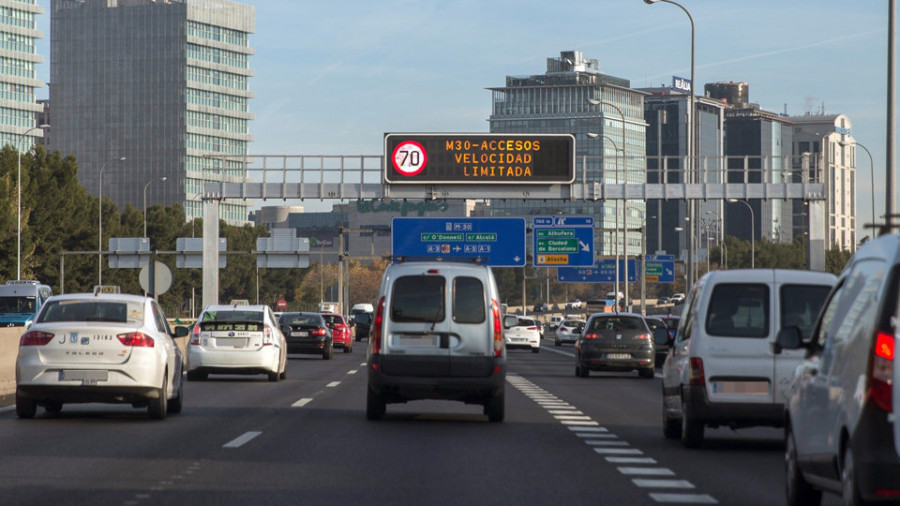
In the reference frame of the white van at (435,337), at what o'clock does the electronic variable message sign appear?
The electronic variable message sign is roughly at 12 o'clock from the white van.

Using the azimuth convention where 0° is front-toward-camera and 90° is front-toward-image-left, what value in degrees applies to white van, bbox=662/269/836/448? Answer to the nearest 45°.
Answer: approximately 180°

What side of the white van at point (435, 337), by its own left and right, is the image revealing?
back

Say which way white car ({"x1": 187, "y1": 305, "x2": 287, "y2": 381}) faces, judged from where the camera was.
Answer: facing away from the viewer

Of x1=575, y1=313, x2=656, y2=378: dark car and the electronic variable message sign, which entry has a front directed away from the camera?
the dark car

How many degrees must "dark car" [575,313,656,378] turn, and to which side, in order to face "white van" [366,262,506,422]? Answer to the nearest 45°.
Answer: approximately 180°

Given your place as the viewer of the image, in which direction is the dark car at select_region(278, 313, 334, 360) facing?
facing away from the viewer

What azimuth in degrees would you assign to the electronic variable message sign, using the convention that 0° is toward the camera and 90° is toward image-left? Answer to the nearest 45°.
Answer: approximately 0°

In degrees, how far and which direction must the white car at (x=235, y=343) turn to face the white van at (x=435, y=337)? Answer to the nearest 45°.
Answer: approximately 180°

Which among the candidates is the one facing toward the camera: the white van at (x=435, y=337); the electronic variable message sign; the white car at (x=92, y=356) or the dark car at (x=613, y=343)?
the electronic variable message sign

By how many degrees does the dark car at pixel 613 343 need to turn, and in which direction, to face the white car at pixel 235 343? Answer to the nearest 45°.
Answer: approximately 135° to its left

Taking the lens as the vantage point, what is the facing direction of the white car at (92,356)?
facing away from the viewer

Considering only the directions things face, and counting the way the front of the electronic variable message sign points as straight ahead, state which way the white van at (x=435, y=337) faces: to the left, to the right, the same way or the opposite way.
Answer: the opposite way

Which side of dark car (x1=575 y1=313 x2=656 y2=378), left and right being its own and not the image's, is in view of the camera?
back
